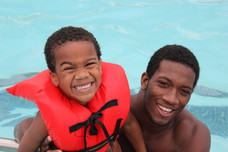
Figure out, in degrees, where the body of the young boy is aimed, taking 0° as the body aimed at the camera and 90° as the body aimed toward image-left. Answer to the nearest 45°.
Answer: approximately 0°
